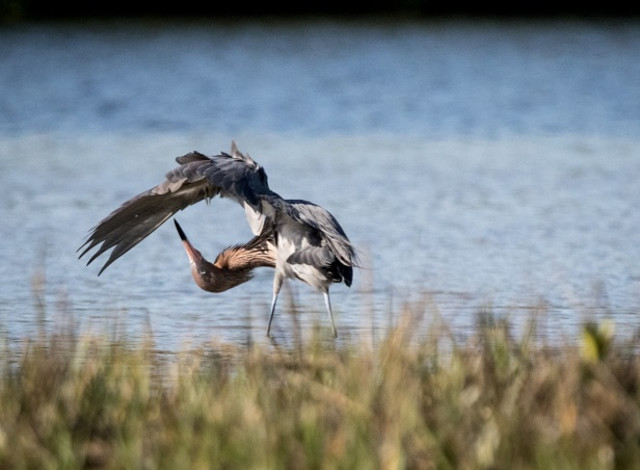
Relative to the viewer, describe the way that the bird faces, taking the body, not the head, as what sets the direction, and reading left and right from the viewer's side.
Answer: facing to the left of the viewer
